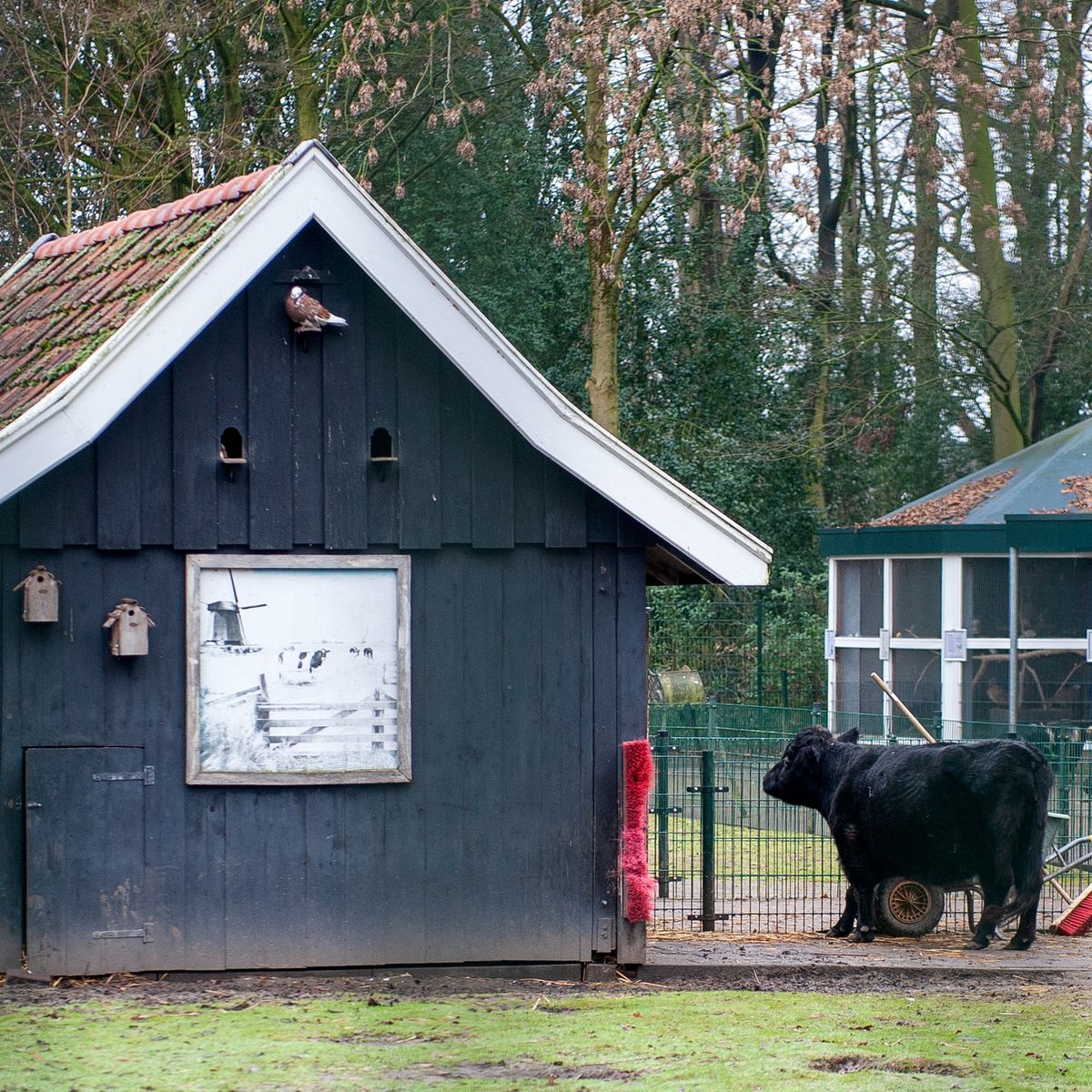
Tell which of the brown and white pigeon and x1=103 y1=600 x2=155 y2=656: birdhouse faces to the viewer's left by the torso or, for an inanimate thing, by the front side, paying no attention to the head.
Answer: the brown and white pigeon

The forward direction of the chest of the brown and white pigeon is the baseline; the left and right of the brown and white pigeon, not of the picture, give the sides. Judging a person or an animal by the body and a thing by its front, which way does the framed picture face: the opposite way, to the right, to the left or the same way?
to the left

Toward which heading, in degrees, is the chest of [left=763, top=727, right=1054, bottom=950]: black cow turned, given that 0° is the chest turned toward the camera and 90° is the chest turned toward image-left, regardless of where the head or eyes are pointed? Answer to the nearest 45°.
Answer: approximately 90°

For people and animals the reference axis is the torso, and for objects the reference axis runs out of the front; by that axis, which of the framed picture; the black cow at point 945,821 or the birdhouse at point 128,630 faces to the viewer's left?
the black cow

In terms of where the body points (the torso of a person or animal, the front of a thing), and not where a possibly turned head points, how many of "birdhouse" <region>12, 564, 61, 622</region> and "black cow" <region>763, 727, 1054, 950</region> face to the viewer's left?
1

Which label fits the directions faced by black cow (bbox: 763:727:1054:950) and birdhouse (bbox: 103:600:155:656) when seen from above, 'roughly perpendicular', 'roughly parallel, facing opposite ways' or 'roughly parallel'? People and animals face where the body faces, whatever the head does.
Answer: roughly perpendicular
